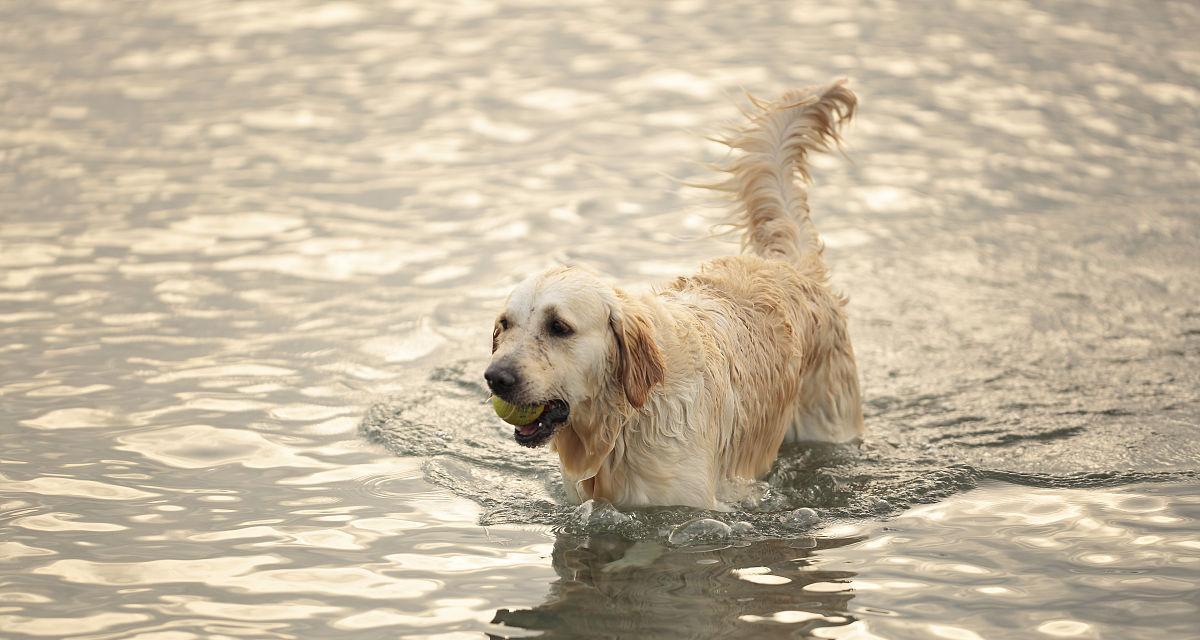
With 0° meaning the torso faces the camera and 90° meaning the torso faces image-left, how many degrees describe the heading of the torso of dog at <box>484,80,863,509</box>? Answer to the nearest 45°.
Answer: approximately 45°
